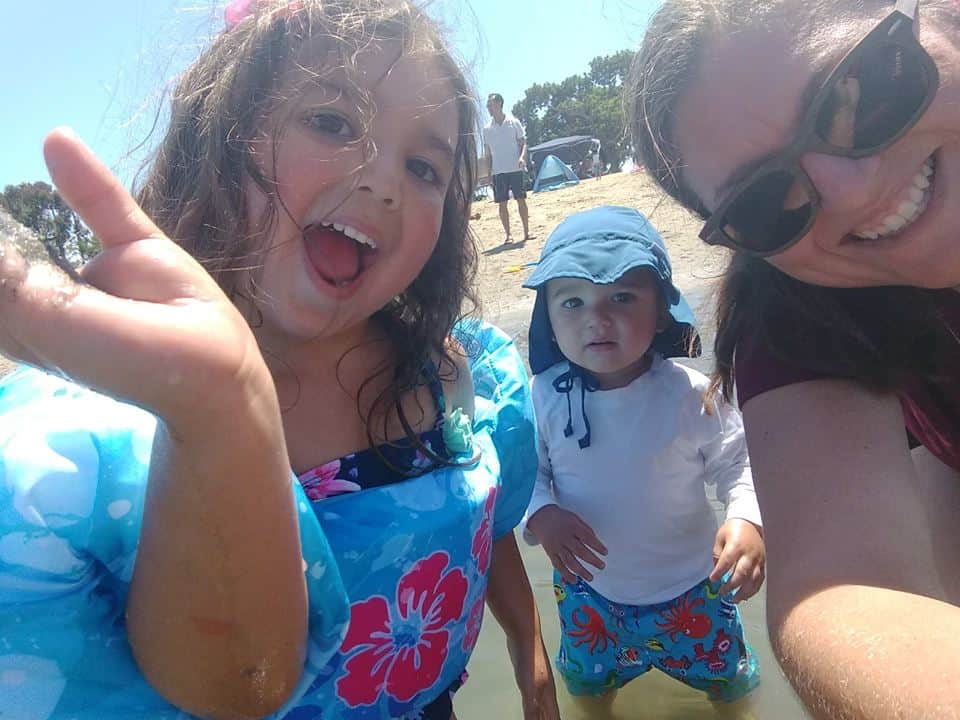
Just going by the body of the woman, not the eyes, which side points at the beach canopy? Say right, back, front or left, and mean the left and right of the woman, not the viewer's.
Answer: back

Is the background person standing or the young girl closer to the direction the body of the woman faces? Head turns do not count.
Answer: the young girl

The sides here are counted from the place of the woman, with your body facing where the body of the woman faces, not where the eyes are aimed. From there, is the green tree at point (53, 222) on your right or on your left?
on your right

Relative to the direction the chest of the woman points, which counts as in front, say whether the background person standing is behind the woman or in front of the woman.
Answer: behind

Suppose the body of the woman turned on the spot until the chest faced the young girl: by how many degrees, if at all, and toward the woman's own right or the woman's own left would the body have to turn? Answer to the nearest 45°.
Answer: approximately 45° to the woman's own right

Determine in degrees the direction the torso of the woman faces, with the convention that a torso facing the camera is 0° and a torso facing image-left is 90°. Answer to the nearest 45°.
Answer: approximately 0°
